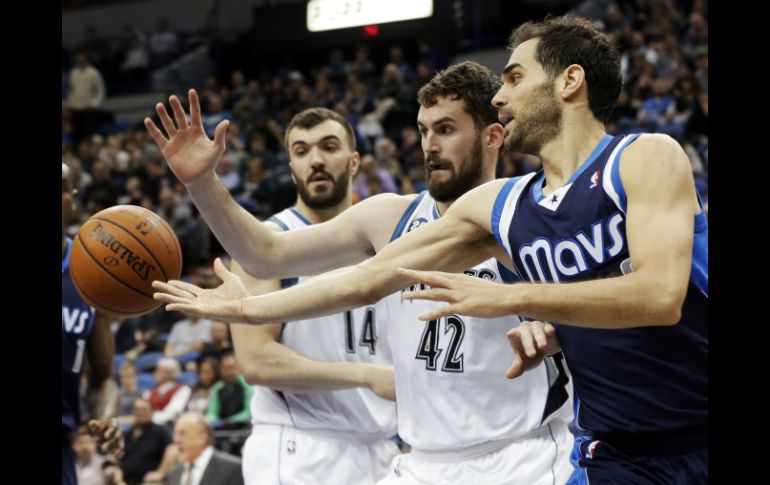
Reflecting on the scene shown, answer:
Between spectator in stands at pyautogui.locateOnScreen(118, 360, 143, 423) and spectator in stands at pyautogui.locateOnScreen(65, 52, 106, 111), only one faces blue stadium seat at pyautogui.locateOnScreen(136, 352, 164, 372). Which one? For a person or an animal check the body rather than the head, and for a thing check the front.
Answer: spectator in stands at pyautogui.locateOnScreen(65, 52, 106, 111)

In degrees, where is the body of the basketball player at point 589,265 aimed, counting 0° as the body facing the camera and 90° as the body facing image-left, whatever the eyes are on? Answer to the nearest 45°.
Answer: approximately 45°

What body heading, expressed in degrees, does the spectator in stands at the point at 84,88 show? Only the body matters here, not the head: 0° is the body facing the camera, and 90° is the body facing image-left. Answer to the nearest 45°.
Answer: approximately 0°

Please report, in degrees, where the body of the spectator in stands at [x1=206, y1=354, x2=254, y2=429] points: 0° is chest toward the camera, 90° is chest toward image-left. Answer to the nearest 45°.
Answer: approximately 0°

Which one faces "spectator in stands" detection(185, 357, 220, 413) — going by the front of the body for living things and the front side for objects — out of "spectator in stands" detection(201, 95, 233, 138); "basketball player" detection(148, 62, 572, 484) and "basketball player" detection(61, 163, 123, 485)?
"spectator in stands" detection(201, 95, 233, 138)

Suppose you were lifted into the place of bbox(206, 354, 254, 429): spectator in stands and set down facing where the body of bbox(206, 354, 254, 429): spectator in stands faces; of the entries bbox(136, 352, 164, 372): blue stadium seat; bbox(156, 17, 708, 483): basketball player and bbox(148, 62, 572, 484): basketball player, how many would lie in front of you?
2

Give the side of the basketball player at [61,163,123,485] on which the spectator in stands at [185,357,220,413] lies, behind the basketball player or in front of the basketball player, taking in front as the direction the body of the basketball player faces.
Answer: behind

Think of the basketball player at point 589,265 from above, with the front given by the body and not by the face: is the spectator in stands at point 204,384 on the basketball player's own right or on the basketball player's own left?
on the basketball player's own right

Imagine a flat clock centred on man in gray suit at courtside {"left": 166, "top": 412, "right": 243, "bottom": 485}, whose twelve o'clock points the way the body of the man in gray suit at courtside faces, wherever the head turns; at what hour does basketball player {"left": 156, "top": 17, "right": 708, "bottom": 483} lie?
The basketball player is roughly at 10 o'clock from the man in gray suit at courtside.
